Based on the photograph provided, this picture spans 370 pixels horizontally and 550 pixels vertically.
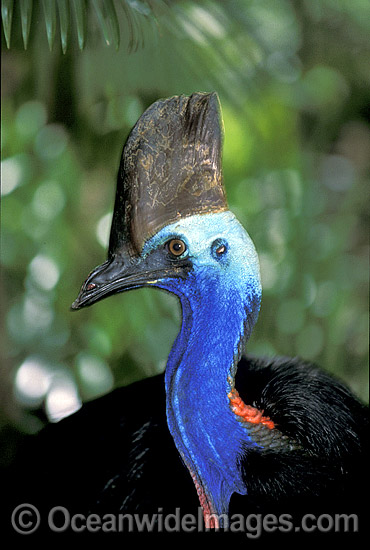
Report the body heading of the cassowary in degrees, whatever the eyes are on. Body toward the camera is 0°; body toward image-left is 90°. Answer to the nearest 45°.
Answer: approximately 45°
